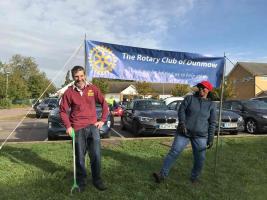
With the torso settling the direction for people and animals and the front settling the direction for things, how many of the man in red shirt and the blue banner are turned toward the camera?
2

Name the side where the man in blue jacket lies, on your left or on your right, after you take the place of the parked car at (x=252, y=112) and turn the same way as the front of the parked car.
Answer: on your right

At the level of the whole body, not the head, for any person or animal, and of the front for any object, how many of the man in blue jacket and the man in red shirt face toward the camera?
2

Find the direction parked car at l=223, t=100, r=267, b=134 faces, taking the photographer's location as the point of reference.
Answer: facing the viewer and to the right of the viewer

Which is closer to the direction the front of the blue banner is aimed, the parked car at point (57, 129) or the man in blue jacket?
the man in blue jacket

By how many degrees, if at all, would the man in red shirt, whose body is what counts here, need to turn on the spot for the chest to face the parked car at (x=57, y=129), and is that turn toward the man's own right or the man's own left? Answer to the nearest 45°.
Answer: approximately 180°

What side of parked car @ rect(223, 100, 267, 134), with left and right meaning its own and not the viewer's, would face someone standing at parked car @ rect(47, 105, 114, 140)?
right

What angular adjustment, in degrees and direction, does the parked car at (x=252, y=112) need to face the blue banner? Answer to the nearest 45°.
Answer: approximately 90° to its right
